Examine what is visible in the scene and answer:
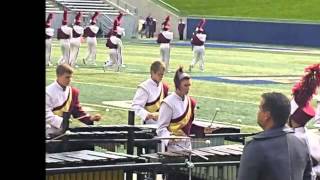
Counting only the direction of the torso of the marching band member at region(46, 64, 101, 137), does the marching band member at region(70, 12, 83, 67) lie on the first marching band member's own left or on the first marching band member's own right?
on the first marching band member's own left

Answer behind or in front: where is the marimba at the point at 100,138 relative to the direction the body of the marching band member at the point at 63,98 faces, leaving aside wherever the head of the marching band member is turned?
in front

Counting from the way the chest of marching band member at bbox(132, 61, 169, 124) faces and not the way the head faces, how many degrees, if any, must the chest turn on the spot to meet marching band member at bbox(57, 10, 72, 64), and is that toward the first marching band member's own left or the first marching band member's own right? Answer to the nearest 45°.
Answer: approximately 135° to the first marching band member's own left

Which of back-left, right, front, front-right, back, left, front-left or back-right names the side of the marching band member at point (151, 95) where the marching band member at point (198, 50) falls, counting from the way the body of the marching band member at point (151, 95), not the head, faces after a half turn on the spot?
front-right

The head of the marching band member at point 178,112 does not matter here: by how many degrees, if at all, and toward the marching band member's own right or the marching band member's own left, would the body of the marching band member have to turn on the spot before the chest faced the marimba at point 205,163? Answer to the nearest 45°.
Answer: approximately 45° to the marching band member's own right

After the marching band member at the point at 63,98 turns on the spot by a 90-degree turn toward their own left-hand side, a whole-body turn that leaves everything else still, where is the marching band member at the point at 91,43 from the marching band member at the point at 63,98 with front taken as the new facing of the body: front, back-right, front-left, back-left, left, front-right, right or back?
front-left

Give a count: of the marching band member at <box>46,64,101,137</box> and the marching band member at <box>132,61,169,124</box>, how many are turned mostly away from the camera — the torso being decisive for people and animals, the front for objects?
0

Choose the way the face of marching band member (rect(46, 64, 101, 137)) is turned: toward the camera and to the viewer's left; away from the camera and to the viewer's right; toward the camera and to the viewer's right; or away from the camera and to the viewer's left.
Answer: toward the camera and to the viewer's right

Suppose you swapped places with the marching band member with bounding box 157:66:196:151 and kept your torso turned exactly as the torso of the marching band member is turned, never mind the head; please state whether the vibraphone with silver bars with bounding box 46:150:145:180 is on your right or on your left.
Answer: on your right

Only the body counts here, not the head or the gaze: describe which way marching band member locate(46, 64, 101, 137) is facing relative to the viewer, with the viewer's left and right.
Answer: facing the viewer and to the right of the viewer

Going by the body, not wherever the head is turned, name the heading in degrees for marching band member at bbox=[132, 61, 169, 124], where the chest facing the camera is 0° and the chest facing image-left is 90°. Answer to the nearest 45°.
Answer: approximately 315°

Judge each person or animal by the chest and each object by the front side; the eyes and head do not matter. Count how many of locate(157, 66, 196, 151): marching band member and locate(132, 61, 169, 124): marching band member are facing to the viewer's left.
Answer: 0

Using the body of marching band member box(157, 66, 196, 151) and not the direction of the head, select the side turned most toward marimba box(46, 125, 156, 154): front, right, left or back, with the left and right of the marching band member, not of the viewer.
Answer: right

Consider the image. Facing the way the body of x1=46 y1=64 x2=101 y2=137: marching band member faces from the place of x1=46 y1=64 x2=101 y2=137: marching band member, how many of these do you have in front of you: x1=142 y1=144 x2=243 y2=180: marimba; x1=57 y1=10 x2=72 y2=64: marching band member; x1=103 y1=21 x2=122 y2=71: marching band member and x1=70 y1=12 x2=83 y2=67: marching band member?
1

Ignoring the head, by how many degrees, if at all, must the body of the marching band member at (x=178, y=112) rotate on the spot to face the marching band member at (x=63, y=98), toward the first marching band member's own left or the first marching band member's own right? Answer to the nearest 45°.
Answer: approximately 135° to the first marching band member's own right
